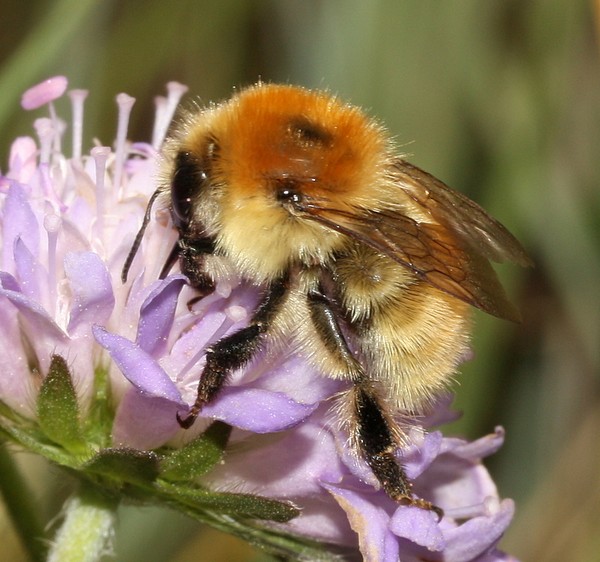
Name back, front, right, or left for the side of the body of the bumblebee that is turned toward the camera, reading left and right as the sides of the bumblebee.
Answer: left
